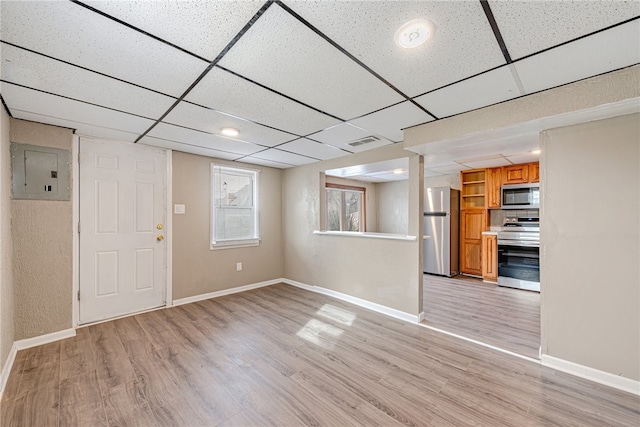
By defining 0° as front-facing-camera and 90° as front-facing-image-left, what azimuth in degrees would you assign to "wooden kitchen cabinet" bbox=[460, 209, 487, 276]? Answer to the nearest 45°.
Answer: approximately 0°

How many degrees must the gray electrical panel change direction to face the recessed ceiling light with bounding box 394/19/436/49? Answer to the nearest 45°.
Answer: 0° — it already faces it

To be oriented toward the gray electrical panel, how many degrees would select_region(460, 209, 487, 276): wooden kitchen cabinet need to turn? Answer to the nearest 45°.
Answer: approximately 45° to its right

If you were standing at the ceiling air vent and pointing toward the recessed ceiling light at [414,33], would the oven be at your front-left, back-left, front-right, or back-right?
back-left

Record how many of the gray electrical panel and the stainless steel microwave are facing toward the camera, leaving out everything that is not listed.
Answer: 2

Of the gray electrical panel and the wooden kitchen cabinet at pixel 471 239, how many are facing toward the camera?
2

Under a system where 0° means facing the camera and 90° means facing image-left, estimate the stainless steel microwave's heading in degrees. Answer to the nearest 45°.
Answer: approximately 0°

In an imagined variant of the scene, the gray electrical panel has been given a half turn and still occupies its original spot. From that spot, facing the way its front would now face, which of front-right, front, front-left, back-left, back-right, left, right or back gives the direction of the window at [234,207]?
right

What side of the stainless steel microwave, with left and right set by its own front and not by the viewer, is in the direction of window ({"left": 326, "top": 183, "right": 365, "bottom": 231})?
right

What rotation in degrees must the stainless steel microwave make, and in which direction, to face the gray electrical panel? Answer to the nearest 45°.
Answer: approximately 45° to its right
